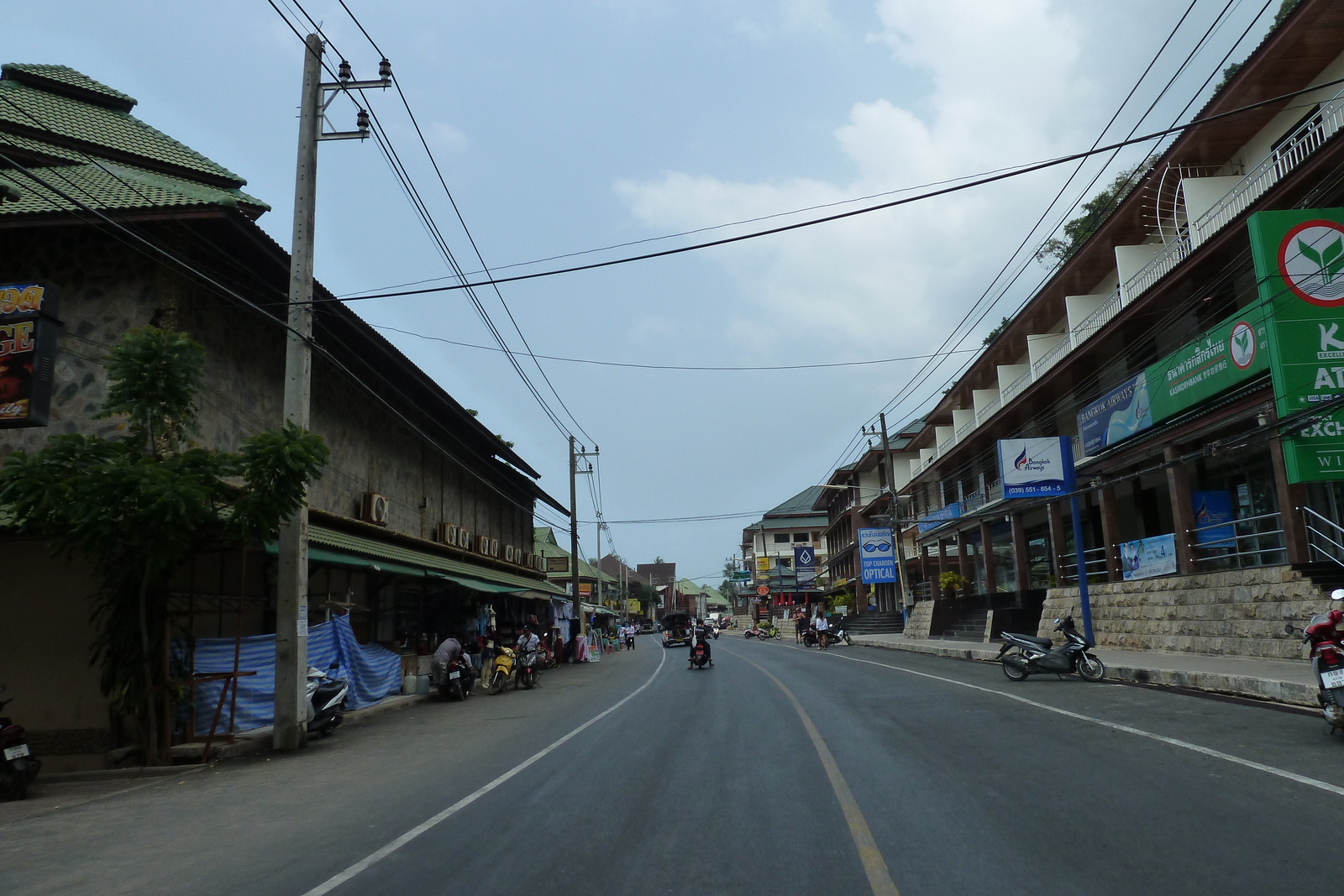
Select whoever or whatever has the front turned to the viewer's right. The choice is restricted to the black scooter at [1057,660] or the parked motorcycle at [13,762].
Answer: the black scooter

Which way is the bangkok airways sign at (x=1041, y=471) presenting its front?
toward the camera

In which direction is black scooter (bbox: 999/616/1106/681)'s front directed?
to the viewer's right

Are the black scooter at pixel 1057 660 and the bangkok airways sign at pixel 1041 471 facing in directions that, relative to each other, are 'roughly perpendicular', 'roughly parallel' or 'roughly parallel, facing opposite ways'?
roughly perpendicular

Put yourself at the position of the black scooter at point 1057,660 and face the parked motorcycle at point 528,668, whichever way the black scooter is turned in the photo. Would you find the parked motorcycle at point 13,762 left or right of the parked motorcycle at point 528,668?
left

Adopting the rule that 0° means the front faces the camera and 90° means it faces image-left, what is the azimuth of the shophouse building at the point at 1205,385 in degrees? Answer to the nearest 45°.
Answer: approximately 45°

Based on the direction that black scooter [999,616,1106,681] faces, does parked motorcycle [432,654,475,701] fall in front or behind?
behind

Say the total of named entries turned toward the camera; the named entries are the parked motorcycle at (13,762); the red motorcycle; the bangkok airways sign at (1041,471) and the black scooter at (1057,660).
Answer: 1

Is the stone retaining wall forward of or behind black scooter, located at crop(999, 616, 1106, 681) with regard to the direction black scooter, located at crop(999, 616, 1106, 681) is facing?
forward

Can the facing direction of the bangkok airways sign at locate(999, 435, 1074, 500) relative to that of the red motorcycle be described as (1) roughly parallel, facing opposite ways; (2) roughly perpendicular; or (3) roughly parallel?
roughly parallel, facing opposite ways

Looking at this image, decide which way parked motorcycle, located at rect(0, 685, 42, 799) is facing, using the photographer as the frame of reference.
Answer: facing away from the viewer and to the left of the viewer

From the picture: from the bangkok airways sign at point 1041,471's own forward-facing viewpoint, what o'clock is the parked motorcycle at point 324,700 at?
The parked motorcycle is roughly at 1 o'clock from the bangkok airways sign.

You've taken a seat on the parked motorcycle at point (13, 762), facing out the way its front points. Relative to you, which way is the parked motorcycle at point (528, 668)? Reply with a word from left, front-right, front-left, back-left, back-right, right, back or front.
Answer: right

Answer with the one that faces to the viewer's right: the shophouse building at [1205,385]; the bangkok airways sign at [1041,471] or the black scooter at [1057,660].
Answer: the black scooter

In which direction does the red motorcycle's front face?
away from the camera

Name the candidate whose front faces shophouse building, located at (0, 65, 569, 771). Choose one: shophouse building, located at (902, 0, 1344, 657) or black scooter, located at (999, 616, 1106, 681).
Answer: shophouse building, located at (902, 0, 1344, 657)
